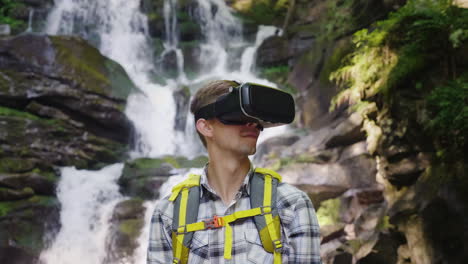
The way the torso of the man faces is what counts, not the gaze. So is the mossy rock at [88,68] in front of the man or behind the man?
behind

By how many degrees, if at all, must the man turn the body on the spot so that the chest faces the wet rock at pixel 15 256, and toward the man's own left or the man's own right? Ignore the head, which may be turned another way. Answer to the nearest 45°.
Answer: approximately 135° to the man's own right

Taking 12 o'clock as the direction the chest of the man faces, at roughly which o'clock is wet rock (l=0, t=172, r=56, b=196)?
The wet rock is roughly at 5 o'clock from the man.

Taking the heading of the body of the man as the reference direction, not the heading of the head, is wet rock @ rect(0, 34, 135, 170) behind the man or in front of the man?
behind

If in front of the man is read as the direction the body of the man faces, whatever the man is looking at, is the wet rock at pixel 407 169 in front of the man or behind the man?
behind

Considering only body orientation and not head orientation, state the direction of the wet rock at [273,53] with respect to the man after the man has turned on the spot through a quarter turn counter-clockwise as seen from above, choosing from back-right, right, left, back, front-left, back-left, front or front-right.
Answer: left

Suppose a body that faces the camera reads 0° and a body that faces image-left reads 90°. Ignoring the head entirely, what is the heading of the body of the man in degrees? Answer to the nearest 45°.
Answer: approximately 0°

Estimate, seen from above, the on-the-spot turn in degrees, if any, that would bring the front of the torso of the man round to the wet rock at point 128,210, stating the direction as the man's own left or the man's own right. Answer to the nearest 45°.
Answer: approximately 180°

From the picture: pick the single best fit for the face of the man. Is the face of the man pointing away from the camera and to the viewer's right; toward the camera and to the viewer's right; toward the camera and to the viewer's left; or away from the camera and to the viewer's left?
toward the camera and to the viewer's right

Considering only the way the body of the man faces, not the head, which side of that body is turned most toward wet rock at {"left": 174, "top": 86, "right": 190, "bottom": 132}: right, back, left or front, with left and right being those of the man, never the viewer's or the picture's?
back

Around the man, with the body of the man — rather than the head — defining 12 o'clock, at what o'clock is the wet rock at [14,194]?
The wet rock is roughly at 5 o'clock from the man.

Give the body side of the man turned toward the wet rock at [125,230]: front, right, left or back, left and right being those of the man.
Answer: back
